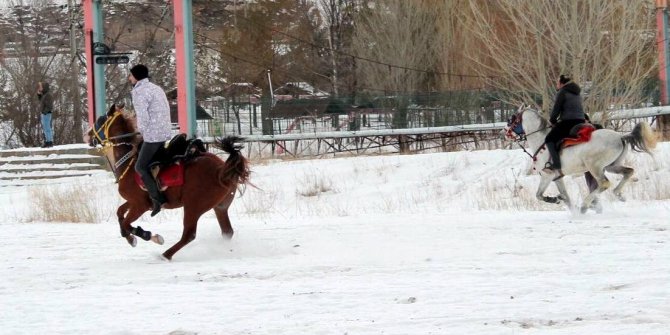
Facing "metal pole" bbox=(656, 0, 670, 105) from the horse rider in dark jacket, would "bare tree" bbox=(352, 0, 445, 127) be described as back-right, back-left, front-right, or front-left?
front-left

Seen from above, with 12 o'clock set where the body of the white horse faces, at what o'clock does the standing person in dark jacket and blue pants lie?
The standing person in dark jacket and blue pants is roughly at 1 o'clock from the white horse.

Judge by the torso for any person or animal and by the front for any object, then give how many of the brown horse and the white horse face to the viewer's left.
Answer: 2

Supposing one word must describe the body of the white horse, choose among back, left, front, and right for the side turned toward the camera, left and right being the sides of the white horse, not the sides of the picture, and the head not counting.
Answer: left

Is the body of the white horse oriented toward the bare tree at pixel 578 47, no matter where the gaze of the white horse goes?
no

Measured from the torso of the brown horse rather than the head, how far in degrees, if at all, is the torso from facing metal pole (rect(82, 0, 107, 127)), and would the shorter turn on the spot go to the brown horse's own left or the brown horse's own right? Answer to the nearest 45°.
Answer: approximately 90° to the brown horse's own right

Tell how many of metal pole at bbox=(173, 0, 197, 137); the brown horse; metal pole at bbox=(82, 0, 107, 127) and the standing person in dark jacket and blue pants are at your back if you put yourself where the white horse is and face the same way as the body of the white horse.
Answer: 0

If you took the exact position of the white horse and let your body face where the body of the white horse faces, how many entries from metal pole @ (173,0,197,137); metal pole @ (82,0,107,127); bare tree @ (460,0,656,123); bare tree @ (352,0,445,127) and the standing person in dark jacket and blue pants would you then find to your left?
0

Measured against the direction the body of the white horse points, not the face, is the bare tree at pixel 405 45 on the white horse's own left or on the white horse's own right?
on the white horse's own right

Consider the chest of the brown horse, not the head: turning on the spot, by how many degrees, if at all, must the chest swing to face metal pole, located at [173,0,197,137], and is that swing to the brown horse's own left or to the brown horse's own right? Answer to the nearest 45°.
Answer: approximately 90° to the brown horse's own right

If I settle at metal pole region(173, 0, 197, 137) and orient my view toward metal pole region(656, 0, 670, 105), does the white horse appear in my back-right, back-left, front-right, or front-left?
front-right

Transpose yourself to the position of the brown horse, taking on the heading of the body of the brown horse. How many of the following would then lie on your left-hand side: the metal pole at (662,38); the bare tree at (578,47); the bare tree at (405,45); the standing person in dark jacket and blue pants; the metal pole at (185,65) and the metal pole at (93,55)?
0

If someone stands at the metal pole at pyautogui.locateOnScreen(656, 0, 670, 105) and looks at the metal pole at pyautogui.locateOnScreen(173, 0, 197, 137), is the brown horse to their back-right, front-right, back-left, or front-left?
front-left

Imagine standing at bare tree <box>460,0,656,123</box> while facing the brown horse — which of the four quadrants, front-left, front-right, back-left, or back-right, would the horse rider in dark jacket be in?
front-left

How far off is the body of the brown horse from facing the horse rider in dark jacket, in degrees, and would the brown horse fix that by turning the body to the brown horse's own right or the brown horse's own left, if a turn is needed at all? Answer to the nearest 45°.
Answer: approximately 135° to the brown horse's own right

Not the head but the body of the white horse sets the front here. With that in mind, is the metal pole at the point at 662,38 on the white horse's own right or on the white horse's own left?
on the white horse's own right

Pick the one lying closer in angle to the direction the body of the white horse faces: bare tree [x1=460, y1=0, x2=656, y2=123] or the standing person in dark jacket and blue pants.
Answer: the standing person in dark jacket and blue pants

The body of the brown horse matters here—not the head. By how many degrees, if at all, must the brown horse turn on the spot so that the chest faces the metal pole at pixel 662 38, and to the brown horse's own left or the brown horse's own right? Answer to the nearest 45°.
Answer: approximately 135° to the brown horse's own right

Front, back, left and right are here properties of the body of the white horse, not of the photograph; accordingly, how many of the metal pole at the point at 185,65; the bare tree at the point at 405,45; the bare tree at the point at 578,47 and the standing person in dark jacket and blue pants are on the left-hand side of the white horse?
0

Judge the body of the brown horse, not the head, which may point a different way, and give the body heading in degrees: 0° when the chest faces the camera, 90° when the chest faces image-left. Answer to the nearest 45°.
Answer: approximately 90°

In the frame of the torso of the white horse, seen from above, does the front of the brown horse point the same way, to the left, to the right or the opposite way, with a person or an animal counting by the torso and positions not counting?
the same way
